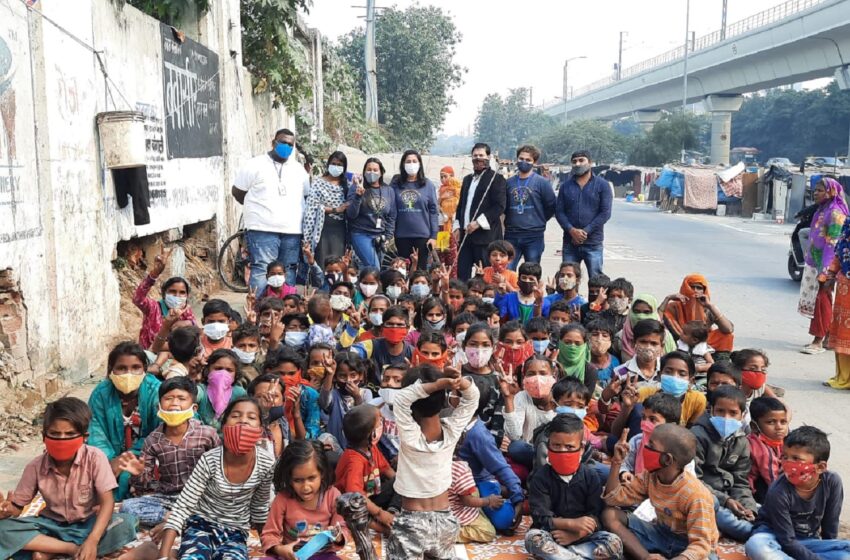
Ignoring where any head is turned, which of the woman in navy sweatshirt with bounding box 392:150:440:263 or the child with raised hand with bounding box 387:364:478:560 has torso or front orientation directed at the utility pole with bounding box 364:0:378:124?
the child with raised hand

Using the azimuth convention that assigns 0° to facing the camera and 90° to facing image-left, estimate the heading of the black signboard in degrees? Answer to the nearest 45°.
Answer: approximately 315°

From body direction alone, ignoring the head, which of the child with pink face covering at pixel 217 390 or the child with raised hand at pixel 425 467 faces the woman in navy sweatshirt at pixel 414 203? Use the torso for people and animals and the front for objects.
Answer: the child with raised hand at pixel 425 467

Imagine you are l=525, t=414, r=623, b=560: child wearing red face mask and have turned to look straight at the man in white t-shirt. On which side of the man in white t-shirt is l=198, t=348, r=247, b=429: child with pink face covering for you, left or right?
left

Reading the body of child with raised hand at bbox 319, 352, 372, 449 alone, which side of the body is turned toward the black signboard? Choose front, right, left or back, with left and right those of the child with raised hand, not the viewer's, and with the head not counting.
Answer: back

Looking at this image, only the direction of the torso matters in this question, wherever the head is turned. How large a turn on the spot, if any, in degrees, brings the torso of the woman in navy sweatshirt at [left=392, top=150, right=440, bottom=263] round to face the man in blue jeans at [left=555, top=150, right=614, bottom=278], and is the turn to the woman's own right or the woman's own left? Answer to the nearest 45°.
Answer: approximately 90° to the woman's own left

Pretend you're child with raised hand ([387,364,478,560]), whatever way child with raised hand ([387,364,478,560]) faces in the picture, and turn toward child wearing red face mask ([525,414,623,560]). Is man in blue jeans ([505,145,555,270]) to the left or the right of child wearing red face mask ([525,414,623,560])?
left

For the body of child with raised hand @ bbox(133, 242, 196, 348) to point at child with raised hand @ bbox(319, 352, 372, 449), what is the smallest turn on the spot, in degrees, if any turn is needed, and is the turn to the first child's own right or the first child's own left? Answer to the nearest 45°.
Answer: approximately 45° to the first child's own left

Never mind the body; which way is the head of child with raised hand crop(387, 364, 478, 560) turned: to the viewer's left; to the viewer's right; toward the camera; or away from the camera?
away from the camera

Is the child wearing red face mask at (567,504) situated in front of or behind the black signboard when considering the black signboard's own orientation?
in front

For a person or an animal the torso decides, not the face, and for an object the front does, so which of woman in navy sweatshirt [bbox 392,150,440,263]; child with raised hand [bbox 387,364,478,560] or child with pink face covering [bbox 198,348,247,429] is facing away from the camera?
child with raised hand [bbox 387,364,478,560]

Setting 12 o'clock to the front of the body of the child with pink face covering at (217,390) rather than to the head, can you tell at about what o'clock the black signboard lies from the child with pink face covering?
The black signboard is roughly at 6 o'clock from the child with pink face covering.

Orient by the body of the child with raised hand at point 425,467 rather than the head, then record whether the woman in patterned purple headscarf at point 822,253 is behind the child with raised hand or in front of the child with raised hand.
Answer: in front

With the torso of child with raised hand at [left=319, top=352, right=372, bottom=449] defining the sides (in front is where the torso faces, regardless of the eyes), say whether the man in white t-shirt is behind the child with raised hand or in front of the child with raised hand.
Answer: behind

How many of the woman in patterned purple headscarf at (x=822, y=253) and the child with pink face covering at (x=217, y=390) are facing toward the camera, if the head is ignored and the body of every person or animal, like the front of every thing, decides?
1

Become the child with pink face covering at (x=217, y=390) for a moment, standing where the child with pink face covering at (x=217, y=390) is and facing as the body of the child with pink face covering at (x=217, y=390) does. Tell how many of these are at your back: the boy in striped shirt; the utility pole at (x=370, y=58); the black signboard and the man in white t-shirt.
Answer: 3
